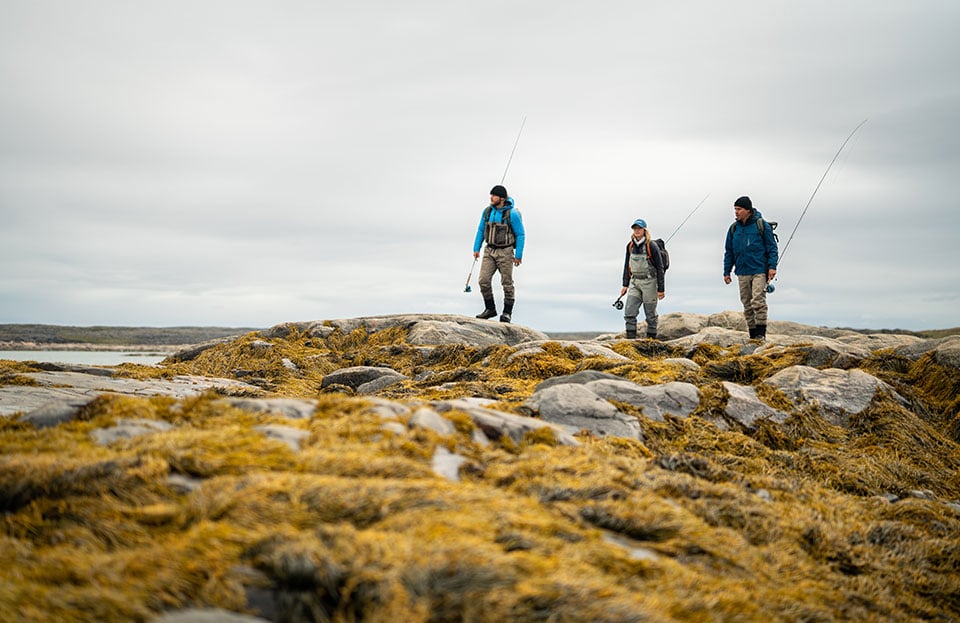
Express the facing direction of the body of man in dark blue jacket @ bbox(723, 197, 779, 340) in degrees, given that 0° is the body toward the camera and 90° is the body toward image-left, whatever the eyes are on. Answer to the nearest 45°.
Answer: approximately 45°

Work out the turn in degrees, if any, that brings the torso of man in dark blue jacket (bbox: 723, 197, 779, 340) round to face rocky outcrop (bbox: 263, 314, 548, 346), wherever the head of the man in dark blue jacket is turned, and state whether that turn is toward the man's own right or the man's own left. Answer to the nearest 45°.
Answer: approximately 45° to the man's own right

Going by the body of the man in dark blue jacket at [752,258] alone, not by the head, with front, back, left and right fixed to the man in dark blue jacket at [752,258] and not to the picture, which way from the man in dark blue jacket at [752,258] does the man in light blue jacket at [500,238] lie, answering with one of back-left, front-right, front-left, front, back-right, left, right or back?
front-right

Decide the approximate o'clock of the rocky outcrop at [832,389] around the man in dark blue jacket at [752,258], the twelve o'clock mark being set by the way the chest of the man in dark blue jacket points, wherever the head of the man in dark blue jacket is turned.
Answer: The rocky outcrop is roughly at 10 o'clock from the man in dark blue jacket.

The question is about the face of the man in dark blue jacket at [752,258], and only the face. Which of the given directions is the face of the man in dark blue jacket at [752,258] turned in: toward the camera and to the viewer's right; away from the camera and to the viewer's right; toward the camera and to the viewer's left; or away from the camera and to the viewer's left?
toward the camera and to the viewer's left
